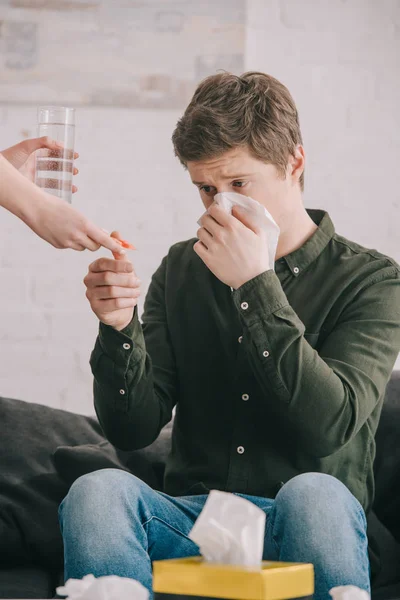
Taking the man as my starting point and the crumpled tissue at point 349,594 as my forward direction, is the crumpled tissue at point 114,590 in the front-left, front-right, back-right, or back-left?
front-right

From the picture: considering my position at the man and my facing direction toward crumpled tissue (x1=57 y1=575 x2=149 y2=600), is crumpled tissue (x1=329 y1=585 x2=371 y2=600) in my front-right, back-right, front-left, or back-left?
front-left

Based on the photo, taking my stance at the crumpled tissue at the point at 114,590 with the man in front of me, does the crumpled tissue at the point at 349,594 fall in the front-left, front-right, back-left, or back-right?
front-right

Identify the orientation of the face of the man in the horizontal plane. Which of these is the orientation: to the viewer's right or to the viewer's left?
to the viewer's left

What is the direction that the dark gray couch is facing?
toward the camera
